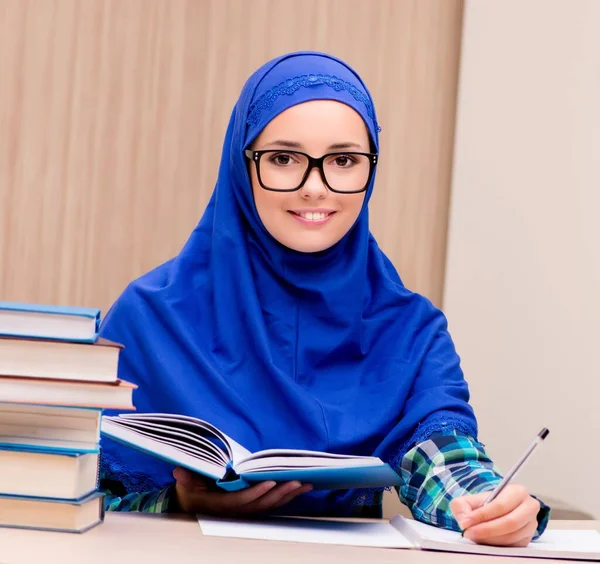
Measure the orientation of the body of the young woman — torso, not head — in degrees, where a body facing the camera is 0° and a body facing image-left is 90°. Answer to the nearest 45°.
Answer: approximately 0°

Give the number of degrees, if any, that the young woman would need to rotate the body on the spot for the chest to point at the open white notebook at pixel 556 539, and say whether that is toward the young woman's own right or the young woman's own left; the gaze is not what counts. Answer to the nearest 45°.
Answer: approximately 45° to the young woman's own left
